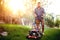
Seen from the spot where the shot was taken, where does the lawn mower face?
facing the viewer and to the left of the viewer
